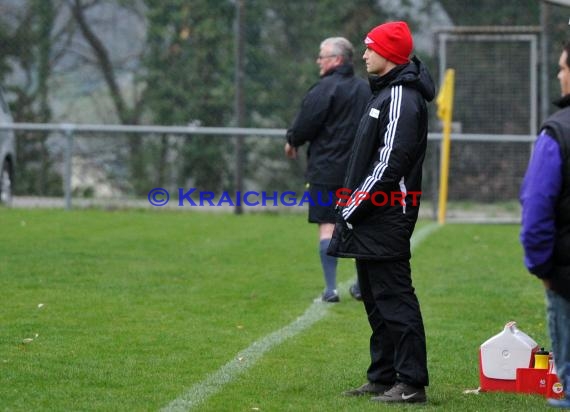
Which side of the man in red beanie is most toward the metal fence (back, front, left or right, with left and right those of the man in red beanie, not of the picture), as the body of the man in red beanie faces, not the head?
right

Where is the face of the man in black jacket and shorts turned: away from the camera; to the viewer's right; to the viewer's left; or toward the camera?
to the viewer's left

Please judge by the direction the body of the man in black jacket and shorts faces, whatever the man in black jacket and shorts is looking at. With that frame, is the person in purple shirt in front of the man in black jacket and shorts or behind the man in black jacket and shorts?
behind

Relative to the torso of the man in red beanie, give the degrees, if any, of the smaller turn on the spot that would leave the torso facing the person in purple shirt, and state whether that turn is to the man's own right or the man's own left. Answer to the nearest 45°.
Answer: approximately 135° to the man's own left

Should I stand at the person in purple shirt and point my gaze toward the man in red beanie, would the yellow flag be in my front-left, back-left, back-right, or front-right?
front-right

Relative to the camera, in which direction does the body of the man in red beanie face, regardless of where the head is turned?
to the viewer's left

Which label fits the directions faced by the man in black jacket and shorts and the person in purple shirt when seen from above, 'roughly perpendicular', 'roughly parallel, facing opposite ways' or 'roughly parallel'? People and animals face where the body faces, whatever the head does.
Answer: roughly perpendicular

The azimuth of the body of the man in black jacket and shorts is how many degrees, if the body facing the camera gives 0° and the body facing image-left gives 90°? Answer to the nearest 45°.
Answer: approximately 135°

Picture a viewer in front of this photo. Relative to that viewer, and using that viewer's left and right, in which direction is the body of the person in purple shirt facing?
facing the viewer and to the left of the viewer

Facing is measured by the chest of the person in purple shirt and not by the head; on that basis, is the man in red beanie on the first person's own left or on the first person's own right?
on the first person's own right

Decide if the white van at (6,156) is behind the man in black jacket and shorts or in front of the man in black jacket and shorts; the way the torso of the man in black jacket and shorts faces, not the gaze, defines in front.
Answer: in front

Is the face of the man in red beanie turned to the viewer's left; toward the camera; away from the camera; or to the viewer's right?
to the viewer's left

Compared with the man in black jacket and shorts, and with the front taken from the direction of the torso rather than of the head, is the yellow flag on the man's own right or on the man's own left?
on the man's own right
